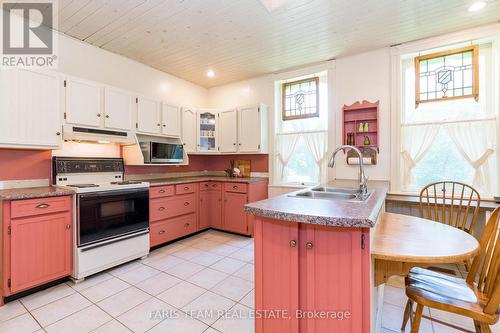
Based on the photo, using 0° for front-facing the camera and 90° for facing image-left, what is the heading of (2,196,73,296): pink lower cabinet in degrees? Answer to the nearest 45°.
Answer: approximately 315°

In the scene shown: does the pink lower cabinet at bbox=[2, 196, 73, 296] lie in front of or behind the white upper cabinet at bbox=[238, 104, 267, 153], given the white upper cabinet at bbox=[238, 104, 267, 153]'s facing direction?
in front

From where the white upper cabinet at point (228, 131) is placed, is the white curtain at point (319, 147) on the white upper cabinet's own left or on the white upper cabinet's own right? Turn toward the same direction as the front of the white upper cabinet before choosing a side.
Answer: on the white upper cabinet's own left

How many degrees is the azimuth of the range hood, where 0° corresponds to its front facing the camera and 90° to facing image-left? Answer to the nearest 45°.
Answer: approximately 315°

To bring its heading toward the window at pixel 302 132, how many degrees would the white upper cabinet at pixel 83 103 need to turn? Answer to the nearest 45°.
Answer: approximately 45° to its left

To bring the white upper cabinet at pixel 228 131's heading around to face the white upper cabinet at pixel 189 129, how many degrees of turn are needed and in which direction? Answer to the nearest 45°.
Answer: approximately 45° to its right

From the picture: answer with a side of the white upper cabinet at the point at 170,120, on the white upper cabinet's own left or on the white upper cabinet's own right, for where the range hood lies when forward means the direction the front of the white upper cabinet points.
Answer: on the white upper cabinet's own right
